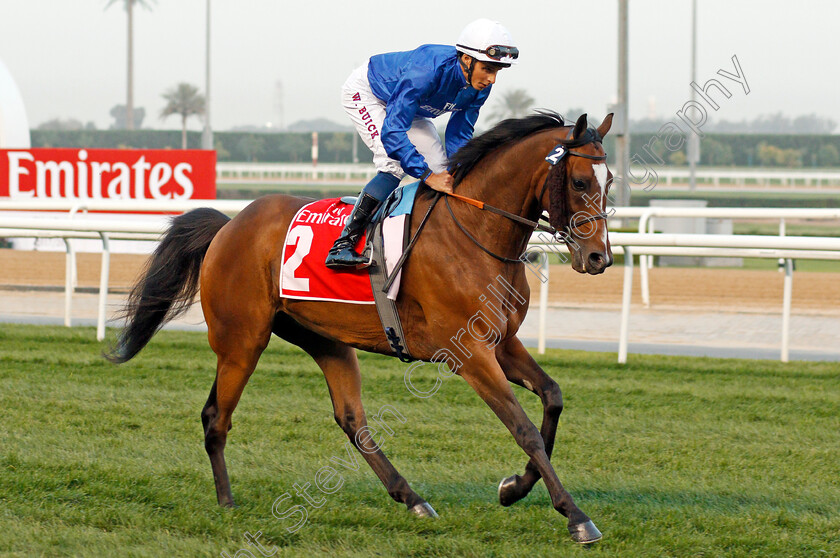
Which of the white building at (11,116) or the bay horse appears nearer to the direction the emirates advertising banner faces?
the bay horse

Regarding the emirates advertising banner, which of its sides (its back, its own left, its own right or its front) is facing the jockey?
front

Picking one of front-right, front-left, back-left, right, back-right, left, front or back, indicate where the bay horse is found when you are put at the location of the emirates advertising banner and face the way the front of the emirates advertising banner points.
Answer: front

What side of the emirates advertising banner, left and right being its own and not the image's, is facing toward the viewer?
front

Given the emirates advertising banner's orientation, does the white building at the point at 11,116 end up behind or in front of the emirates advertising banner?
behind

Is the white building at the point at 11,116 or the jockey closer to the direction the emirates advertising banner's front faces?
the jockey
